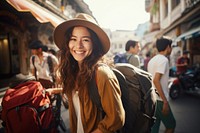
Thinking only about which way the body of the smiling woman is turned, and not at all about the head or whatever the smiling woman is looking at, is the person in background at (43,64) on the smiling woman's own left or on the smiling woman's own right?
on the smiling woman's own right

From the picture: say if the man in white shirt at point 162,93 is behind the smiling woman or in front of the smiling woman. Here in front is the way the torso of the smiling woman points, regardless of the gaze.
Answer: behind

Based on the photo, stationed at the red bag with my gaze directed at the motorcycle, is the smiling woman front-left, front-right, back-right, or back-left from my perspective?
front-right

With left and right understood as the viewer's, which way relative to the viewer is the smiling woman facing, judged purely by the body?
facing the viewer and to the left of the viewer

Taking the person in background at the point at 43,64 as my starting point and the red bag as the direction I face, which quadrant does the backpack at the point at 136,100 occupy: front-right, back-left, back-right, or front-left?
front-left
